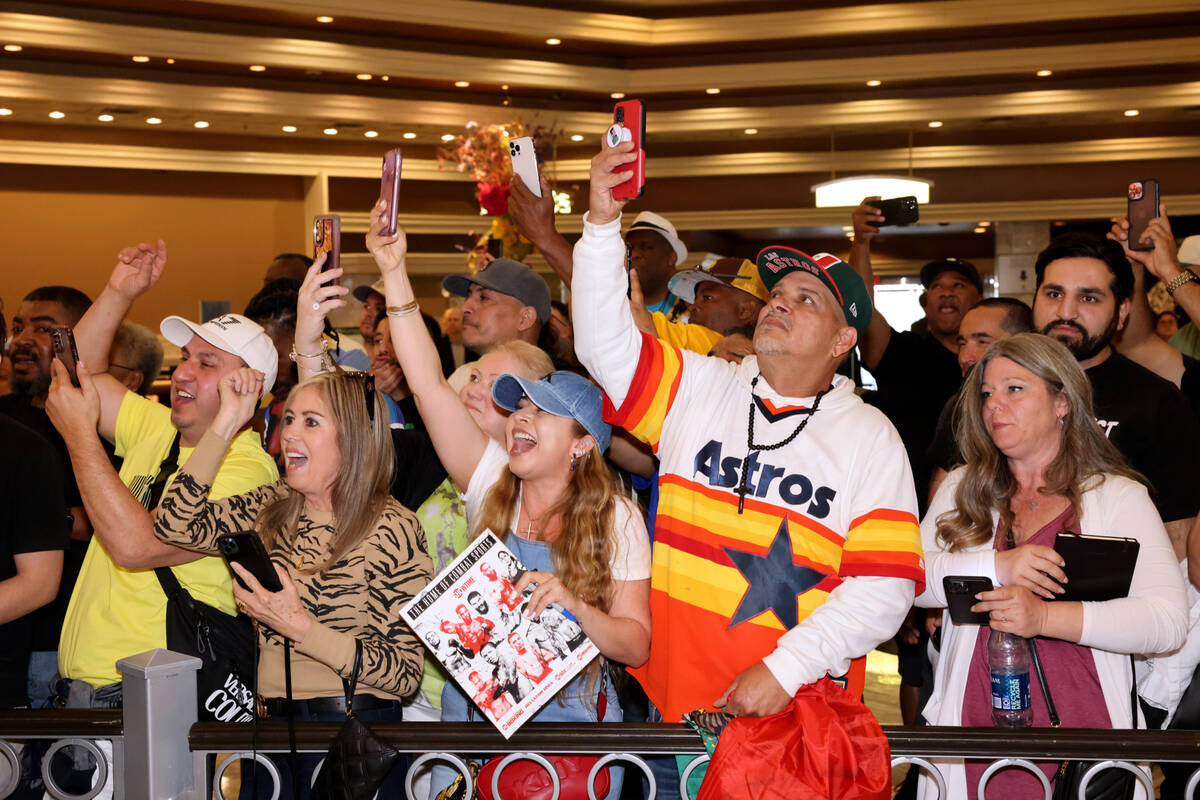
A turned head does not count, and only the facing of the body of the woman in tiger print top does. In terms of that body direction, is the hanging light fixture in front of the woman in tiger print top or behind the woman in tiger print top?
behind

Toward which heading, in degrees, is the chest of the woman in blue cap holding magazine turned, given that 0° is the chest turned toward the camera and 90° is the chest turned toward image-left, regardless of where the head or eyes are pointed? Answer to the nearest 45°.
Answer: approximately 45°

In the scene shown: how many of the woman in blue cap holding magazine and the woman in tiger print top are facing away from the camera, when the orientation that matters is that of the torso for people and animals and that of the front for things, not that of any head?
0

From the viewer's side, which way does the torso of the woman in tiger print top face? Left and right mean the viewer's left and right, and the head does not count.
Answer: facing the viewer and to the left of the viewer
